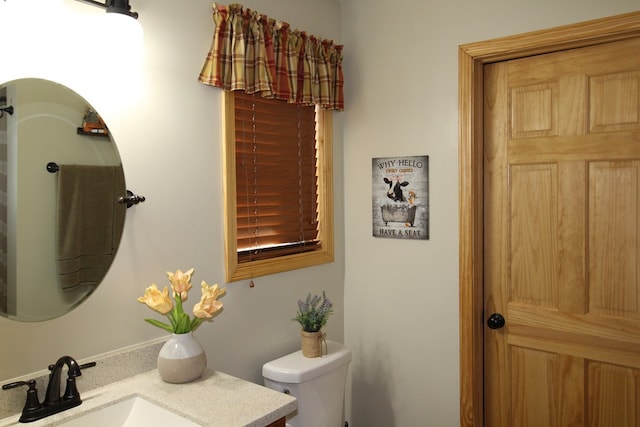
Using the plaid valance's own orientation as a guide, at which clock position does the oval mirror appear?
The oval mirror is roughly at 3 o'clock from the plaid valance.

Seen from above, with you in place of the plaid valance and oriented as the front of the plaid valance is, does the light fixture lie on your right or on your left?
on your right

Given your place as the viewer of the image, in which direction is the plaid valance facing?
facing the viewer and to the right of the viewer

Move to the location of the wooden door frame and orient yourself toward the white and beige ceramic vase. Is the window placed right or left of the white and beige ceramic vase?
right

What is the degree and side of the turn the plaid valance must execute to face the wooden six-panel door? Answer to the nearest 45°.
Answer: approximately 45° to its left

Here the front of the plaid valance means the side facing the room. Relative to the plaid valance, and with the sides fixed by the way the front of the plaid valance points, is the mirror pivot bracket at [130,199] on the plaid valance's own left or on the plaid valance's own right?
on the plaid valance's own right
